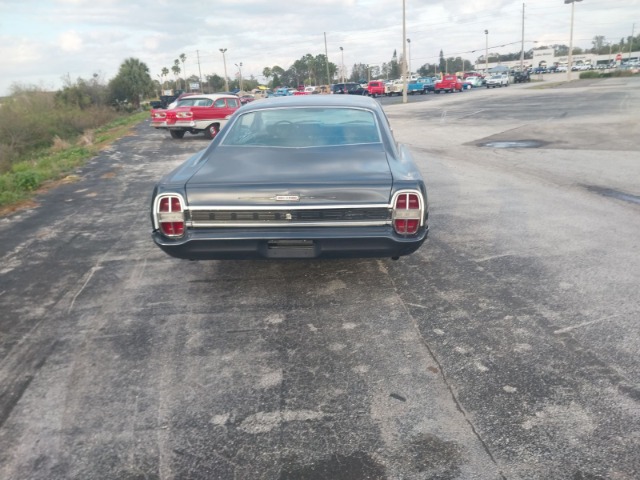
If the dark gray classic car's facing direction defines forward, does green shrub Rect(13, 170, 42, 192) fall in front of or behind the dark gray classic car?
in front

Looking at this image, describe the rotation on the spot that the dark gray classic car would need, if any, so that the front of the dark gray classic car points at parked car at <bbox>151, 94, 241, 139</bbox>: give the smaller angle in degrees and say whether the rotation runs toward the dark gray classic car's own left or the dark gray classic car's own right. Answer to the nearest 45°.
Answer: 0° — it already faces it

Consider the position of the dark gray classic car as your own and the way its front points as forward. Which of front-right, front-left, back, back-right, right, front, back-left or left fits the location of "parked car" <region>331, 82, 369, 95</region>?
front

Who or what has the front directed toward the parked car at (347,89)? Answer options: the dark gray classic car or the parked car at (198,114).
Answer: the dark gray classic car

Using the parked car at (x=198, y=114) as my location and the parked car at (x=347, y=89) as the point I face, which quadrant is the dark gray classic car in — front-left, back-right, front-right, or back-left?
back-right

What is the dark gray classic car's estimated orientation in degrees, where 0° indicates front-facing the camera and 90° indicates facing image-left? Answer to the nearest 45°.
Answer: approximately 180°

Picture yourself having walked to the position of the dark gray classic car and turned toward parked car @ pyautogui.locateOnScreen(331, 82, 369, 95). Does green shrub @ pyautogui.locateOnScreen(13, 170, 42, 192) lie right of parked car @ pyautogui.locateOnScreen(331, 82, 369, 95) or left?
left
